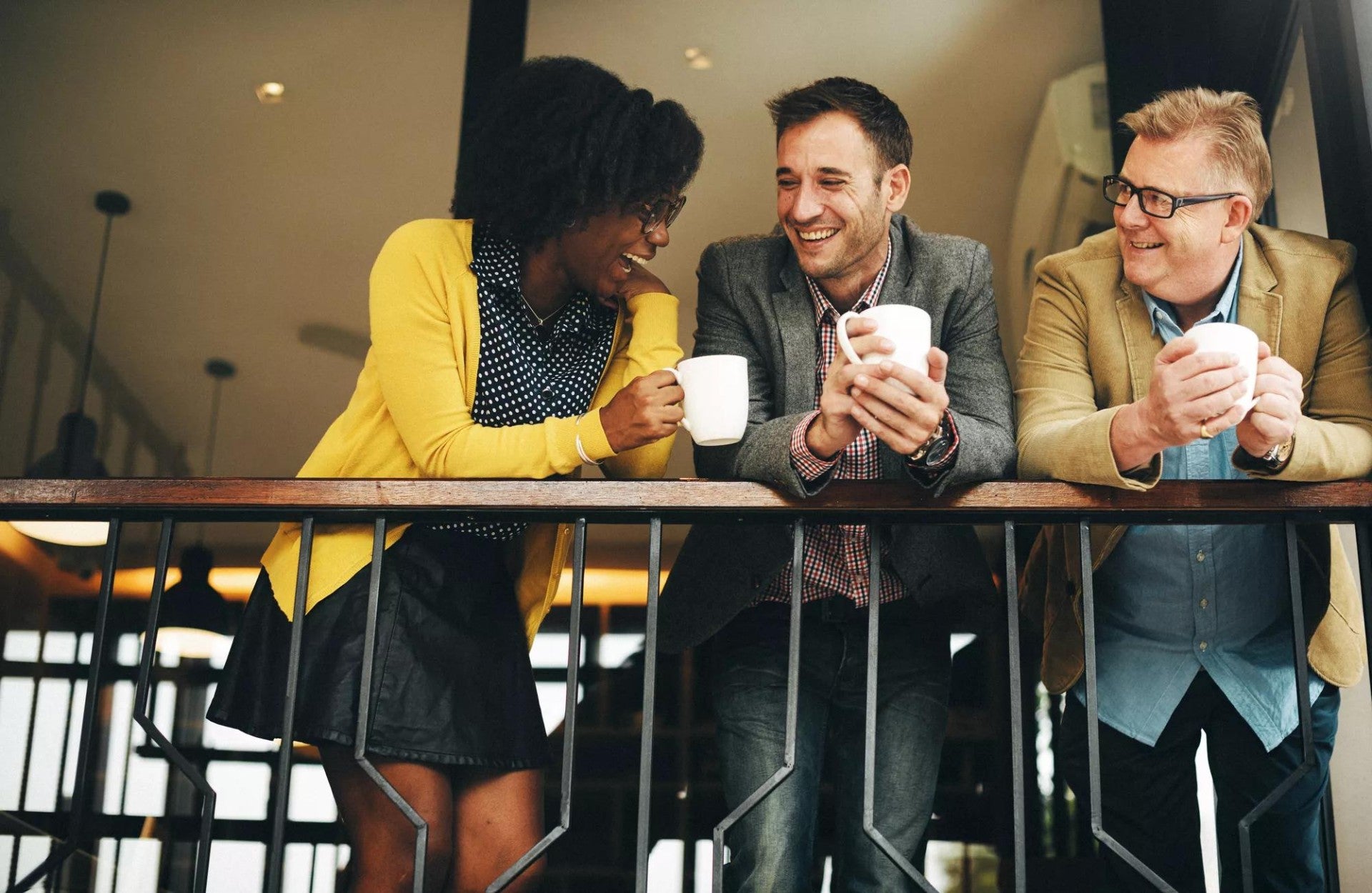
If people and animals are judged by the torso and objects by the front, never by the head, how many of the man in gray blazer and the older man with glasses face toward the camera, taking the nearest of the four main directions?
2

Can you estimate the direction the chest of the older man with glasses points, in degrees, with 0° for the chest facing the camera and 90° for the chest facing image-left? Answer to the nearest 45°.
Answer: approximately 0°

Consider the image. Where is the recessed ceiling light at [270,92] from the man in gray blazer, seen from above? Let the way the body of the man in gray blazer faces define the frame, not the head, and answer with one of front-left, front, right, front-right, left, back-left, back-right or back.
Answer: back-right

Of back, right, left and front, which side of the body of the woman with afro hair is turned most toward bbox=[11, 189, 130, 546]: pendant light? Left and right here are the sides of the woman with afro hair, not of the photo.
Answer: back

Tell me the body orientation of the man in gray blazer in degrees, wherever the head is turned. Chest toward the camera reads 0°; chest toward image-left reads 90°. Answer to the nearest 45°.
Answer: approximately 0°

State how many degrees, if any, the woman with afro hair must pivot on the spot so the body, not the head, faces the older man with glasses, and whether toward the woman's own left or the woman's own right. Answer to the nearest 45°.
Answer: approximately 45° to the woman's own left

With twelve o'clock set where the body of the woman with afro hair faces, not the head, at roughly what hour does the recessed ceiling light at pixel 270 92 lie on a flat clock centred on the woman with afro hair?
The recessed ceiling light is roughly at 7 o'clock from the woman with afro hair.

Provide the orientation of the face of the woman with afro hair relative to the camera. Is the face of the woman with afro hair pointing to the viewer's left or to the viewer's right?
to the viewer's right

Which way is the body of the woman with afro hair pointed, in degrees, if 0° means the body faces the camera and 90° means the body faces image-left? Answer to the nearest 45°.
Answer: approximately 315°

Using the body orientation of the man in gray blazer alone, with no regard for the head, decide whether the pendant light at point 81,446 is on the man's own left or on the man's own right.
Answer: on the man's own right
